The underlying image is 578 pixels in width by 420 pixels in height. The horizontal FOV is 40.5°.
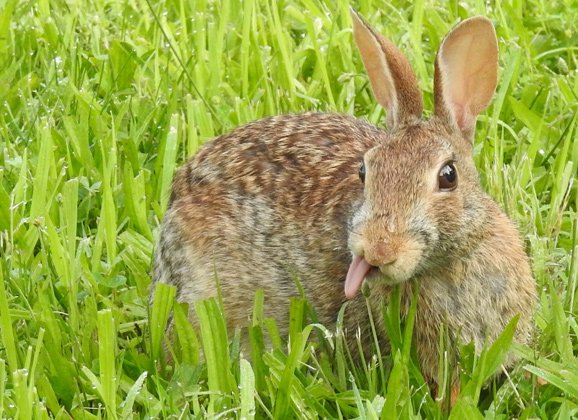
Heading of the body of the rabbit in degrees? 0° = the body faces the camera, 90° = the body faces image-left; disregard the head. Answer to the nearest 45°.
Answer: approximately 315°
